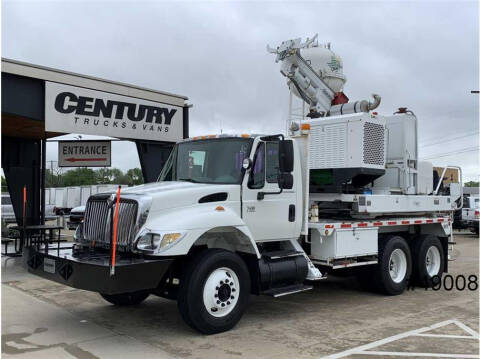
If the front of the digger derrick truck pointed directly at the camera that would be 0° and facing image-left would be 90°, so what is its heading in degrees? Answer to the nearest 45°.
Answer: approximately 45°

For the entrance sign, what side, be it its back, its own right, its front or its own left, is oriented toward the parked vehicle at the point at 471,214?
left

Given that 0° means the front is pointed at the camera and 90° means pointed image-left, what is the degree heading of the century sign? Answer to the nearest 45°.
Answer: approximately 315°

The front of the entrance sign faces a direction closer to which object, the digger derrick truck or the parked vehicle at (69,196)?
the digger derrick truck

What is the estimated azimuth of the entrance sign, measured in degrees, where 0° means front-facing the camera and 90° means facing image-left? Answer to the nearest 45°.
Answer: approximately 0°

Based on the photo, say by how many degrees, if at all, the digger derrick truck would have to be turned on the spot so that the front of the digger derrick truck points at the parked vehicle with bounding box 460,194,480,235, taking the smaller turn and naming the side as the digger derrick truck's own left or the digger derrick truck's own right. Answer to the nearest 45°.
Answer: approximately 180°

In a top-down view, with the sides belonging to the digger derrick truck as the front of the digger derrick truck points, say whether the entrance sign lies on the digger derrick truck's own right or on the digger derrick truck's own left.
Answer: on the digger derrick truck's own right

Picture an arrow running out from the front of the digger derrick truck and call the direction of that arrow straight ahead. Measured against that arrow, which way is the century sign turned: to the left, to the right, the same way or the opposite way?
to the left

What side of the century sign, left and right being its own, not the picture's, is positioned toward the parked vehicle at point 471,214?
left

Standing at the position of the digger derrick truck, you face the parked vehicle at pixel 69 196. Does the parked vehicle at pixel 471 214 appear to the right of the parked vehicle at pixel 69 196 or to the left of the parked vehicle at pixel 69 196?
right
